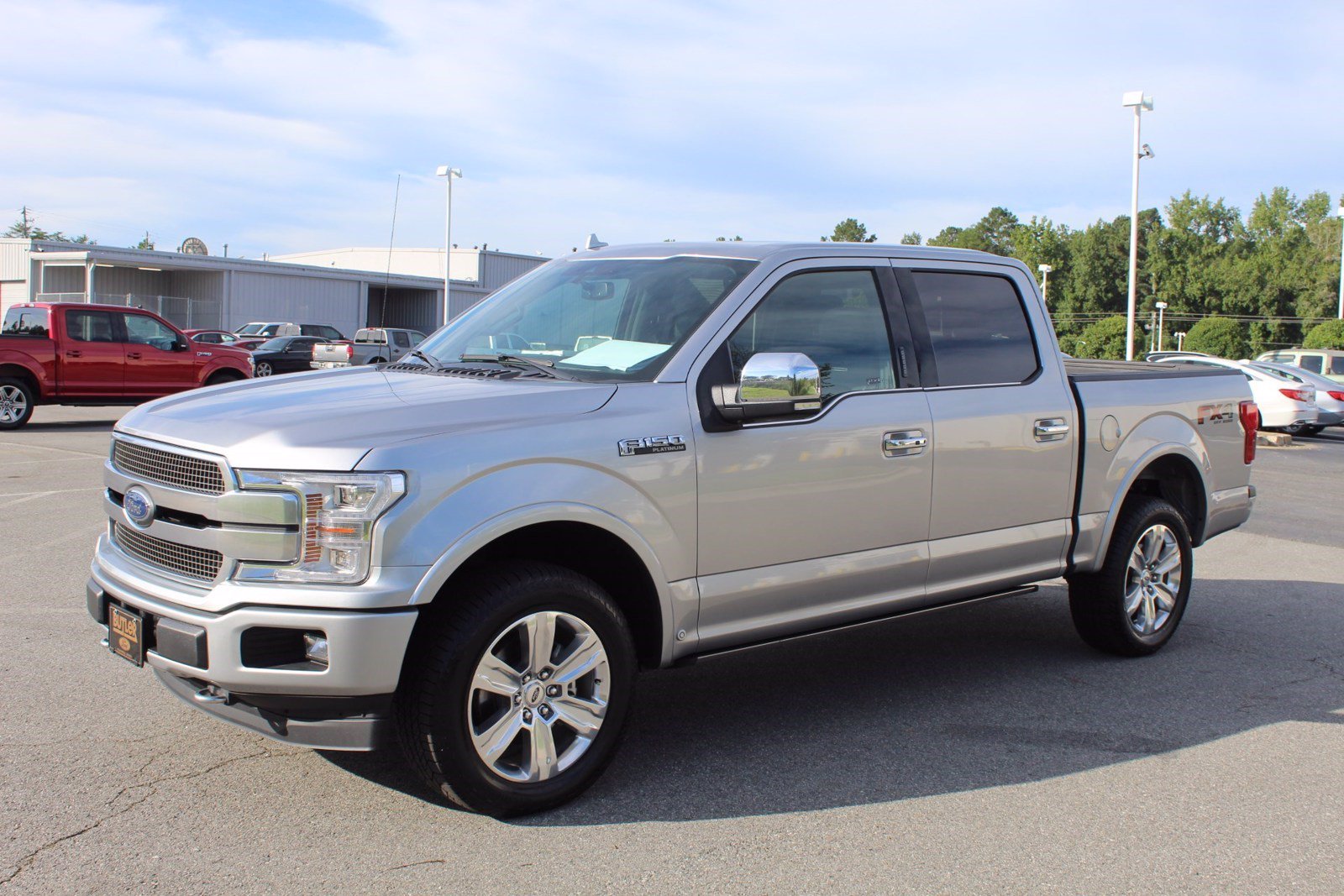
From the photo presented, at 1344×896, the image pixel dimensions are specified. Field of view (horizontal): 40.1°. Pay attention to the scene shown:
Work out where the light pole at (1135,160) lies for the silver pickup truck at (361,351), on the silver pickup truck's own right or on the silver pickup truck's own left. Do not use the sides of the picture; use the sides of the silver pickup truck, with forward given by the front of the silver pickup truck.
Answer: on the silver pickup truck's own right

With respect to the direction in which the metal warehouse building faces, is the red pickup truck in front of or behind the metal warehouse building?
in front

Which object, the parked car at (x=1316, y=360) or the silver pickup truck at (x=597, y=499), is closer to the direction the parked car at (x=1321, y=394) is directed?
the parked car

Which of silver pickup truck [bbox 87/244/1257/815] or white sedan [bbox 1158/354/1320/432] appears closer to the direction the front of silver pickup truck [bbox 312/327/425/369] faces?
the white sedan

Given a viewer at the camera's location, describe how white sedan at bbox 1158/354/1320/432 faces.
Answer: facing away from the viewer and to the left of the viewer

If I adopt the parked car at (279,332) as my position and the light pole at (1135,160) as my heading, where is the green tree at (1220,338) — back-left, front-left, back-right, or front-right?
front-left

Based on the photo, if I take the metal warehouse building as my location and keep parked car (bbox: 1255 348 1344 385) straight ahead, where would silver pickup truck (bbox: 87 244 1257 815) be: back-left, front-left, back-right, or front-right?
front-right

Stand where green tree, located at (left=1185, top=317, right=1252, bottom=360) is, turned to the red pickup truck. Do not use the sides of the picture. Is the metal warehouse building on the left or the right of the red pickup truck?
right

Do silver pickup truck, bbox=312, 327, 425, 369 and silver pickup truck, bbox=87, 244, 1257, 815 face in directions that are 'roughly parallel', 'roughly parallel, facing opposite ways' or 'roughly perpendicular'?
roughly parallel, facing opposite ways

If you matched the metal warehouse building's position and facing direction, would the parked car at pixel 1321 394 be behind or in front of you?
in front

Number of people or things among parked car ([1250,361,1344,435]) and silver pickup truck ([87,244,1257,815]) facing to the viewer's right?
0

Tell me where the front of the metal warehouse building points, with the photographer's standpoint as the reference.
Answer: facing the viewer and to the right of the viewer

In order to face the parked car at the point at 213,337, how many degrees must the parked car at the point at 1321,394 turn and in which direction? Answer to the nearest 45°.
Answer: approximately 45° to its left

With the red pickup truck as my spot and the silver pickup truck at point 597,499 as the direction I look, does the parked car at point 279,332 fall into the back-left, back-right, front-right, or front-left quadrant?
back-left

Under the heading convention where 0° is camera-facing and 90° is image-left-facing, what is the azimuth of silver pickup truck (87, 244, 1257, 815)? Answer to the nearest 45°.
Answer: approximately 45°

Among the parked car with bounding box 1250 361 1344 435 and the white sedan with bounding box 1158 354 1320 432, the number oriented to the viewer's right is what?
0
